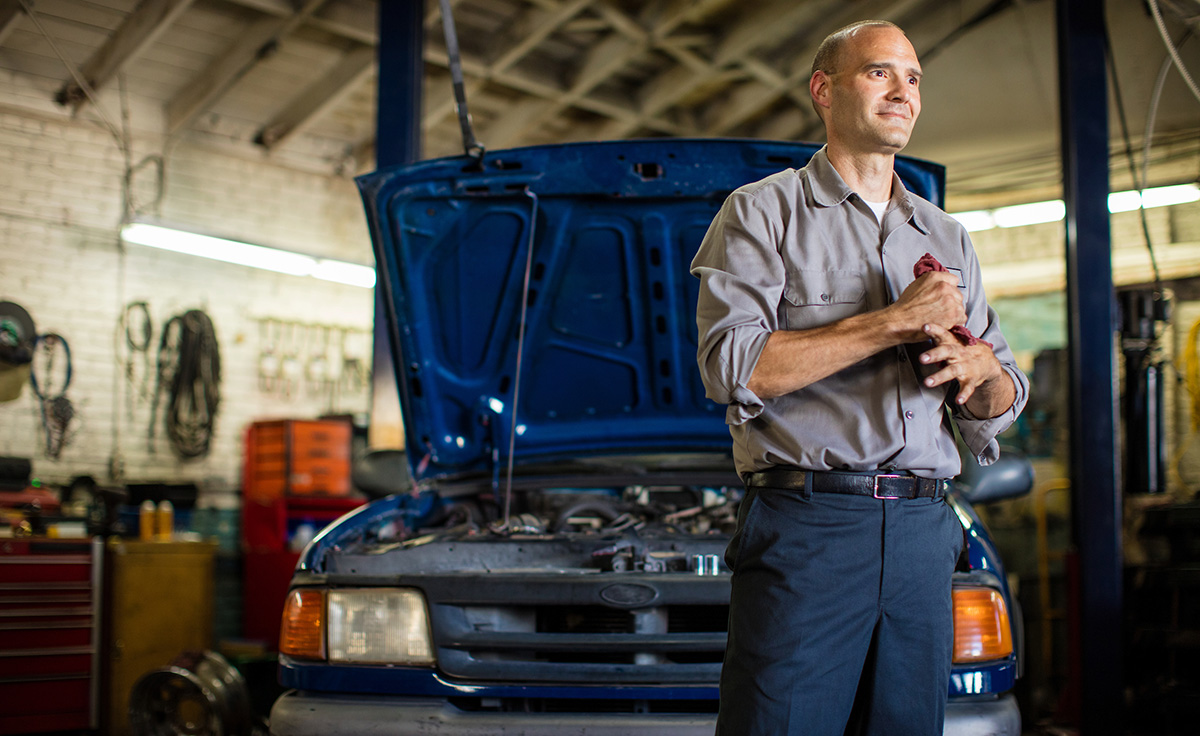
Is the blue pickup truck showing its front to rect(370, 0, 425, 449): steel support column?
no

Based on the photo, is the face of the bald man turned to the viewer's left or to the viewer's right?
to the viewer's right

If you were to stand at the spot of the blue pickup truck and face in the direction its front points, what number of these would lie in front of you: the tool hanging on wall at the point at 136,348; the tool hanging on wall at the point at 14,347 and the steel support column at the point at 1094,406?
0

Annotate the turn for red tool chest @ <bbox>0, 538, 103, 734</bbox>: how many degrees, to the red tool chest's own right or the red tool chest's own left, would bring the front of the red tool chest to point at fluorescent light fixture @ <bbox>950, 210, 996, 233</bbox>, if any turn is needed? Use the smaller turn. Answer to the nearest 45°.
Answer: approximately 90° to the red tool chest's own left

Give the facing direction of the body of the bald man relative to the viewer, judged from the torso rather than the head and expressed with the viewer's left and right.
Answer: facing the viewer and to the right of the viewer

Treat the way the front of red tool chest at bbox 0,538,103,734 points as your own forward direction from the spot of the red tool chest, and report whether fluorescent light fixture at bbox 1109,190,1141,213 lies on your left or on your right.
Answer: on your left

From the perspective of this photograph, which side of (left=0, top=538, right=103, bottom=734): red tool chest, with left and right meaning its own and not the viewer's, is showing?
front

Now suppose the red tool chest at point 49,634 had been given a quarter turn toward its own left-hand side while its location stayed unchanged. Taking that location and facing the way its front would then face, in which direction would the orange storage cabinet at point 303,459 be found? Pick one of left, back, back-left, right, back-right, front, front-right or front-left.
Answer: front-left

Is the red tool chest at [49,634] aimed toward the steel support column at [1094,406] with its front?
no

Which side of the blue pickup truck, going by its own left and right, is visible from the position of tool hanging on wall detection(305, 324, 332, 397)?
back

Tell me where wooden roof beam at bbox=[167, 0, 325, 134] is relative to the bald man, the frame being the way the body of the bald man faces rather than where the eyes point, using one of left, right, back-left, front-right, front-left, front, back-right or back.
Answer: back

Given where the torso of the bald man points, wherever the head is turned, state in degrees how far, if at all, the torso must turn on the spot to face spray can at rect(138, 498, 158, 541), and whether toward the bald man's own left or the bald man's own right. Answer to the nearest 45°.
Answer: approximately 180°

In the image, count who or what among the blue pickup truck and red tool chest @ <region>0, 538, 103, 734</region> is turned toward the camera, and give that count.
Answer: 2

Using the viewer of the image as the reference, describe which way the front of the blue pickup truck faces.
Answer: facing the viewer

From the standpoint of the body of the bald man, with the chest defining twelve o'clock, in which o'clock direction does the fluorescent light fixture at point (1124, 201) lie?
The fluorescent light fixture is roughly at 8 o'clock from the bald man.
